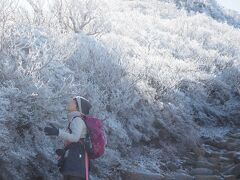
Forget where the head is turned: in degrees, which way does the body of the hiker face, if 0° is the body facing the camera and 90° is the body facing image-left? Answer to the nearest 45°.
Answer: approximately 90°
